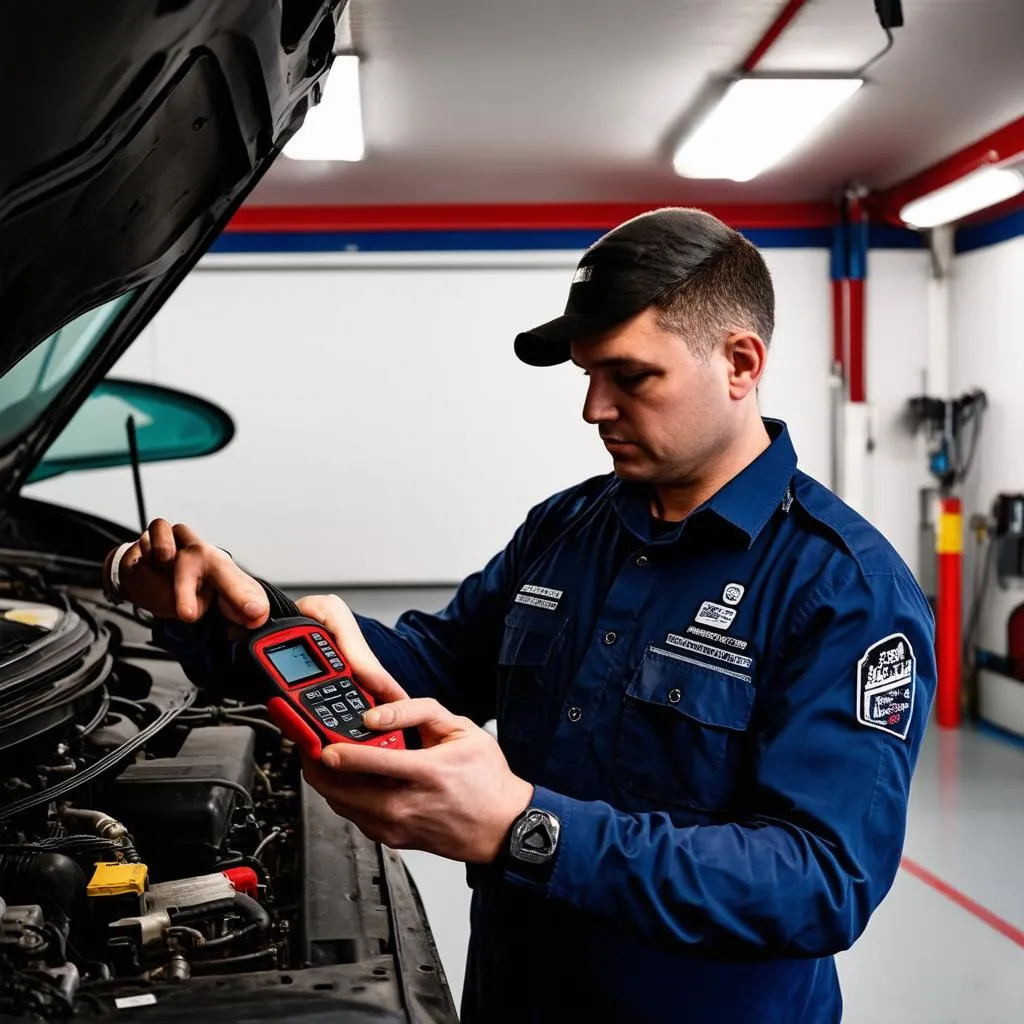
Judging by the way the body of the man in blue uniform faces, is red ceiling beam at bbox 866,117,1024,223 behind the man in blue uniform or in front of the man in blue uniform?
behind

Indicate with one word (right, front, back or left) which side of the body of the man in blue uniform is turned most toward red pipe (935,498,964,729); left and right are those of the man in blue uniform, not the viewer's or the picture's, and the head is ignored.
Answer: back

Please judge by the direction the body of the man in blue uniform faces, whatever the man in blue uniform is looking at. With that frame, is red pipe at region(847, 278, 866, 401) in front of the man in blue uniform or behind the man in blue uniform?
behind

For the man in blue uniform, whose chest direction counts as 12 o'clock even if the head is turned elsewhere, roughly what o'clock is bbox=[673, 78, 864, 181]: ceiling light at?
The ceiling light is roughly at 5 o'clock from the man in blue uniform.

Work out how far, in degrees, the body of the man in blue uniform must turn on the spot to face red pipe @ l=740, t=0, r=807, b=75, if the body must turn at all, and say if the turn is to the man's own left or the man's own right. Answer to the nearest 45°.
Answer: approximately 135° to the man's own right

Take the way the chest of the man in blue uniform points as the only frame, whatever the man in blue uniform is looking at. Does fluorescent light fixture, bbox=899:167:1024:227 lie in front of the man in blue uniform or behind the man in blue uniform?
behind

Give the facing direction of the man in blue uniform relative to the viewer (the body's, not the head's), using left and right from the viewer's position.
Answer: facing the viewer and to the left of the viewer

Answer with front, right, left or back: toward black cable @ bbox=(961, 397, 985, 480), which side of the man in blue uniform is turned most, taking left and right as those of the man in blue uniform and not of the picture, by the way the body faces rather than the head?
back
